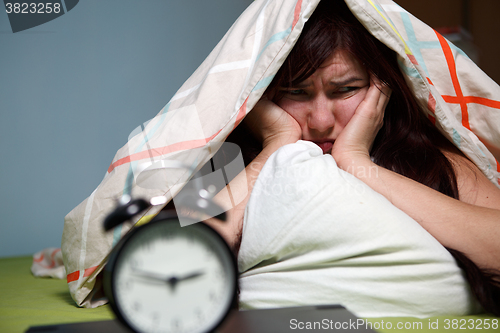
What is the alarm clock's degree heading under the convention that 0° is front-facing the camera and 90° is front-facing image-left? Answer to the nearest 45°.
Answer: approximately 0°
